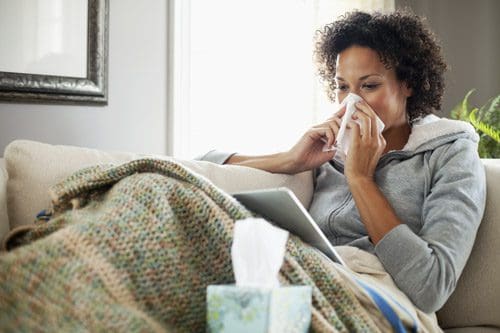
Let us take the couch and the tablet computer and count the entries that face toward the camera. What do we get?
1

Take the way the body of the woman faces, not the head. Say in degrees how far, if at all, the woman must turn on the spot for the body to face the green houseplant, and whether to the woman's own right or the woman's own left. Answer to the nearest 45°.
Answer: approximately 135° to the woman's own right

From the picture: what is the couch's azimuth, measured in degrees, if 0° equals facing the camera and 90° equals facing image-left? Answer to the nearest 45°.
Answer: approximately 0°

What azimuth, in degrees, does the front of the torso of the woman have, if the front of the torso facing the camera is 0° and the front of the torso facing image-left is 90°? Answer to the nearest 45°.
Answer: approximately 45°

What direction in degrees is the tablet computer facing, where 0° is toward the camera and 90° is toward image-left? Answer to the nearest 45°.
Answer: approximately 225°
